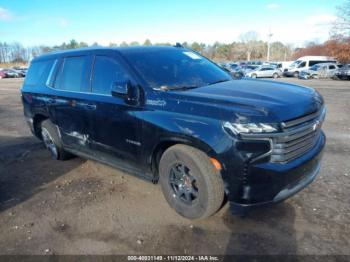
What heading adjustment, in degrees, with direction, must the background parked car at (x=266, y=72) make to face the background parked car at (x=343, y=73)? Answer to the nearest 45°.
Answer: approximately 135° to its left

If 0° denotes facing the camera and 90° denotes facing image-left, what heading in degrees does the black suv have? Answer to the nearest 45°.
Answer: approximately 315°

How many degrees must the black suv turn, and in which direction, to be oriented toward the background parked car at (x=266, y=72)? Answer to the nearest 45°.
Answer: approximately 135° to its left

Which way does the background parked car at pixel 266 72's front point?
to the viewer's left

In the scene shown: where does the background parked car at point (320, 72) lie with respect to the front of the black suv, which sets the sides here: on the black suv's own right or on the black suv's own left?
on the black suv's own left

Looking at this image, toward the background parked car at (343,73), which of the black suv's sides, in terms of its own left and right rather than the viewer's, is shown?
left

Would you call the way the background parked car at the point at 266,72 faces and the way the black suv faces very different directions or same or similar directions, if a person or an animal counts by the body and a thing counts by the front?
very different directions

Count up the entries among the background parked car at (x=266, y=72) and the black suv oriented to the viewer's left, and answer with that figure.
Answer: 1
